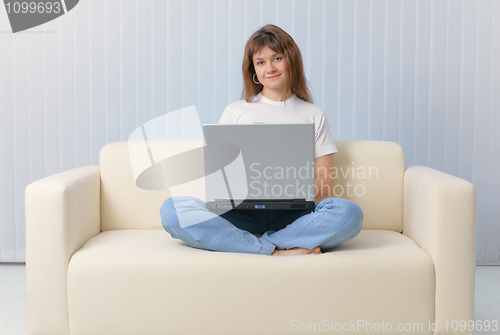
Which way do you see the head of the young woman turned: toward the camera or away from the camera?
toward the camera

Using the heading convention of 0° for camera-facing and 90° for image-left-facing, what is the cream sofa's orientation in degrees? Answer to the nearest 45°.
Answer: approximately 0°

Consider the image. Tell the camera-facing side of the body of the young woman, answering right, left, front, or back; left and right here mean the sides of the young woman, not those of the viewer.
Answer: front
